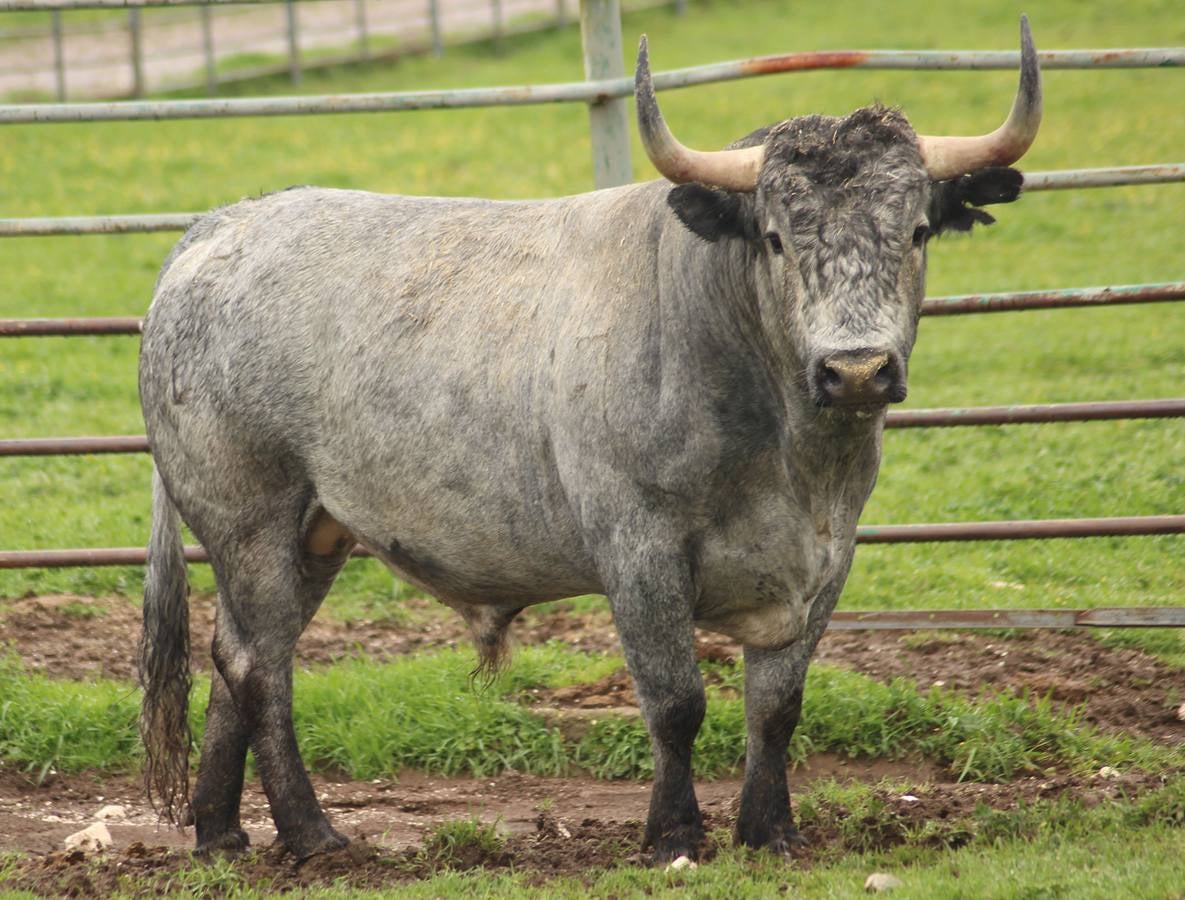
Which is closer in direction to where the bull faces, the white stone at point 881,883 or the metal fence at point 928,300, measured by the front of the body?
the white stone

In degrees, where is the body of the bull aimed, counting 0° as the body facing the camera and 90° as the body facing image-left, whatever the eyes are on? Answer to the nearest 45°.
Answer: approximately 315°

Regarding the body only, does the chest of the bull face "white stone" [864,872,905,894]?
yes

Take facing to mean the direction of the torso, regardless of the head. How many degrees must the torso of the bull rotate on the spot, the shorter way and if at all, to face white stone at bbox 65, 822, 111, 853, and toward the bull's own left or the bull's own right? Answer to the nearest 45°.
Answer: approximately 135° to the bull's own right

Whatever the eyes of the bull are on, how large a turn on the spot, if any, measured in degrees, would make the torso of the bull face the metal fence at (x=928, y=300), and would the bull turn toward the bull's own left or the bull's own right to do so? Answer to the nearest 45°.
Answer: approximately 90° to the bull's own left

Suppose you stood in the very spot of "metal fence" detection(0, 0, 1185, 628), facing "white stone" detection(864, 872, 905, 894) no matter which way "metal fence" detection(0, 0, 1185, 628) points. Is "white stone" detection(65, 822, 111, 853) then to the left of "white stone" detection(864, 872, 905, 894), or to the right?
right

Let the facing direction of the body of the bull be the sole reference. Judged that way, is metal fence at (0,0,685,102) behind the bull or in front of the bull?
behind

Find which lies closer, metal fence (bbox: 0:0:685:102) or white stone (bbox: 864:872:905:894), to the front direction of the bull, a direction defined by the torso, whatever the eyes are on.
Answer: the white stone
